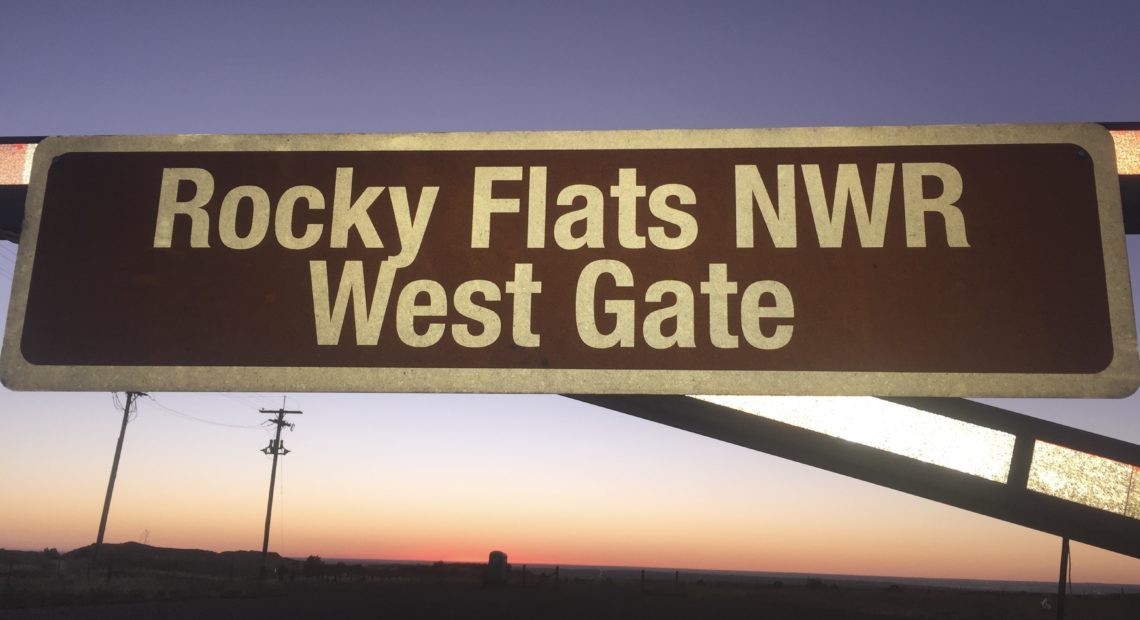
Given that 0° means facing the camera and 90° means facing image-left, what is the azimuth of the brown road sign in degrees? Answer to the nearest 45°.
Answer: approximately 0°
